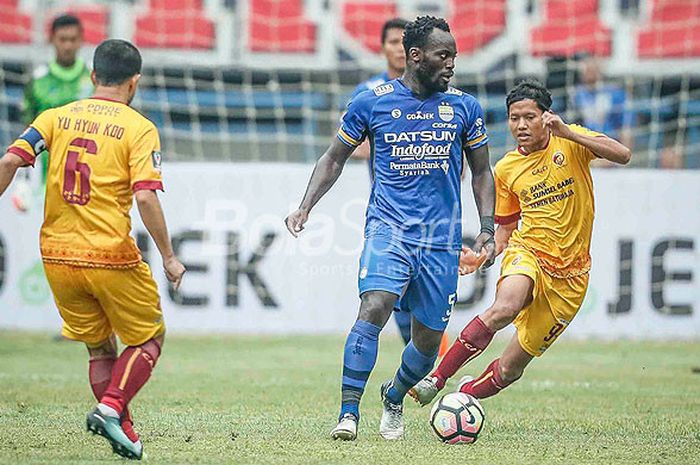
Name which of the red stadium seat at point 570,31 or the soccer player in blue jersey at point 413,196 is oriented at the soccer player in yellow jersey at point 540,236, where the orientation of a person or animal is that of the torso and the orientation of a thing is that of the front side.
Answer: the red stadium seat

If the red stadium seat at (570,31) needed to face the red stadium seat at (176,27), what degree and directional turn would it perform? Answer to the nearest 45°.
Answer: approximately 90° to its right

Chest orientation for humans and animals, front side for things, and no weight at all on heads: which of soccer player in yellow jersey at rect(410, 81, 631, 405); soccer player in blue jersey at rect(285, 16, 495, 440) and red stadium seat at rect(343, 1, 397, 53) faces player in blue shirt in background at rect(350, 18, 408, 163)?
the red stadium seat

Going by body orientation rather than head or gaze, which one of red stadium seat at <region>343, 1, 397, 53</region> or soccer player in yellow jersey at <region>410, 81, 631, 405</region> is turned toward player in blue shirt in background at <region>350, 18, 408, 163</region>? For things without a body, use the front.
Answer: the red stadium seat

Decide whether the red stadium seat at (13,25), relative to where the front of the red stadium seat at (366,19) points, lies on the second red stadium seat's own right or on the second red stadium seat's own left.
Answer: on the second red stadium seat's own right

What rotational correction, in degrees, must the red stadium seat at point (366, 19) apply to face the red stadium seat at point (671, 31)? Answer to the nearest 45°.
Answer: approximately 90° to its left

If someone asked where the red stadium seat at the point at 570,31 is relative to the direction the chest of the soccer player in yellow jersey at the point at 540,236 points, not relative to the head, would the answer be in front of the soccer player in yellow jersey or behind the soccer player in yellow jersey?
behind

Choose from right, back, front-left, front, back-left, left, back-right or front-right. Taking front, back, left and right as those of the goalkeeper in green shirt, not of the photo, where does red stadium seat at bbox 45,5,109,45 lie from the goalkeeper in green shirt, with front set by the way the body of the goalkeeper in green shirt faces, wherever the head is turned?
back
